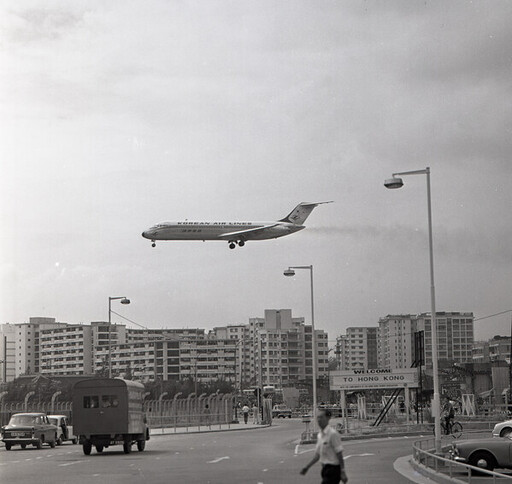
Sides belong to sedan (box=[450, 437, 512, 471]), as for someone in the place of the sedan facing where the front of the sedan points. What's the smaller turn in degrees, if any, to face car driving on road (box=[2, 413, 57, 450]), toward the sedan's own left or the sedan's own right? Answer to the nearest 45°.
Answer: approximately 45° to the sedan's own right

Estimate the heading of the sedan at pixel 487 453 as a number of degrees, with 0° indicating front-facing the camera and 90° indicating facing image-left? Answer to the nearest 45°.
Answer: approximately 90°

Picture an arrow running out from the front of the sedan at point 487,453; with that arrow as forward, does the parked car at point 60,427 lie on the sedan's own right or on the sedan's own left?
on the sedan's own right

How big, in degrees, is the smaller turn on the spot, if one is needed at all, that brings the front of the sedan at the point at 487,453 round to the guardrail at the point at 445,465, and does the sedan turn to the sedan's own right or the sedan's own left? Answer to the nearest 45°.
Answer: approximately 45° to the sedan's own left

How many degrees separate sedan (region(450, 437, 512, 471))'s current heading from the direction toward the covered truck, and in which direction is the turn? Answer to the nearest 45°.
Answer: approximately 45° to its right
